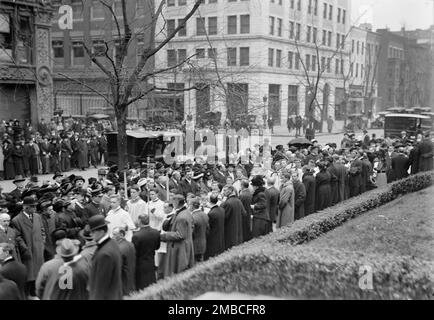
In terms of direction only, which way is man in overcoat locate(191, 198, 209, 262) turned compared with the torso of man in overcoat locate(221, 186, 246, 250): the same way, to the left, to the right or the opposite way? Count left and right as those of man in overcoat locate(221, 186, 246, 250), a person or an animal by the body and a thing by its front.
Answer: the same way

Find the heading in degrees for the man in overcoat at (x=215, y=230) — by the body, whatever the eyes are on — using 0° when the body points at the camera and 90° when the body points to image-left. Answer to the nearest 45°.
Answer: approximately 135°

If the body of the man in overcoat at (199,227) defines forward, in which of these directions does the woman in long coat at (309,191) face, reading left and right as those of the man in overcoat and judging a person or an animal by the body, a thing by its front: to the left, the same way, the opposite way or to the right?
the same way

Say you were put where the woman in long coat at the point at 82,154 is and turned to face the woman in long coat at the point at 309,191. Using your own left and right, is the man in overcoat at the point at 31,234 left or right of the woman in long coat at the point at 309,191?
right

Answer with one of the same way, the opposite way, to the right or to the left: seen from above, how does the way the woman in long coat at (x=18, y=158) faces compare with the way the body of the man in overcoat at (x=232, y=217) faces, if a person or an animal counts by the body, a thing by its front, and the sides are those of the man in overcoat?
the opposite way

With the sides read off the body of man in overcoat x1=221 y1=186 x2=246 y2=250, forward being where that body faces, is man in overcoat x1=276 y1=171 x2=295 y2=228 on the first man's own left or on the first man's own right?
on the first man's own right

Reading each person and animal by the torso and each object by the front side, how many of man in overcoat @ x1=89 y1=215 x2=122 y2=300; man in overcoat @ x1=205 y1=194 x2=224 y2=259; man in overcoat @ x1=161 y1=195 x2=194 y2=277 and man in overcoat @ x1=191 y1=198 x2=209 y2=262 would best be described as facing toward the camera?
0

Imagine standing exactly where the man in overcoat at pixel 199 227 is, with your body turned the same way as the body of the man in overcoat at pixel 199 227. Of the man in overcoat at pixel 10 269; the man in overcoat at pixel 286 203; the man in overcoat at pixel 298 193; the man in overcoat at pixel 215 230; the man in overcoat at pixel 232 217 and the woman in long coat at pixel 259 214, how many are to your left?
1

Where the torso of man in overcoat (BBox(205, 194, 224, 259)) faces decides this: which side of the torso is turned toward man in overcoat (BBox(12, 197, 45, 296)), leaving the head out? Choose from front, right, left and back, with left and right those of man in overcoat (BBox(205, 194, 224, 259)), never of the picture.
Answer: left

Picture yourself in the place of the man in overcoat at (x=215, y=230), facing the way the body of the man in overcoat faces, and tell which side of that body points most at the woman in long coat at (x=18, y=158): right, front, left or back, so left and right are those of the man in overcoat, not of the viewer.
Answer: front

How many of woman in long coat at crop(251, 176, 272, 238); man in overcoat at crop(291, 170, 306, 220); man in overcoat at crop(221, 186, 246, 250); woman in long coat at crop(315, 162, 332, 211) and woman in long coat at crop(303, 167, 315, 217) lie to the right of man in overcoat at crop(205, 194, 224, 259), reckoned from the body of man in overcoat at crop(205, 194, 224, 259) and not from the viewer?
5

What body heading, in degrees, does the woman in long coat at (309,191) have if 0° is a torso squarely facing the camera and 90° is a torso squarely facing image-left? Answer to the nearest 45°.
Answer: approximately 135°

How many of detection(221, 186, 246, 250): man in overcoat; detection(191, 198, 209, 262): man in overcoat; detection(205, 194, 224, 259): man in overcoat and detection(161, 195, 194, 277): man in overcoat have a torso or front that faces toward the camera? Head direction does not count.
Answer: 0
